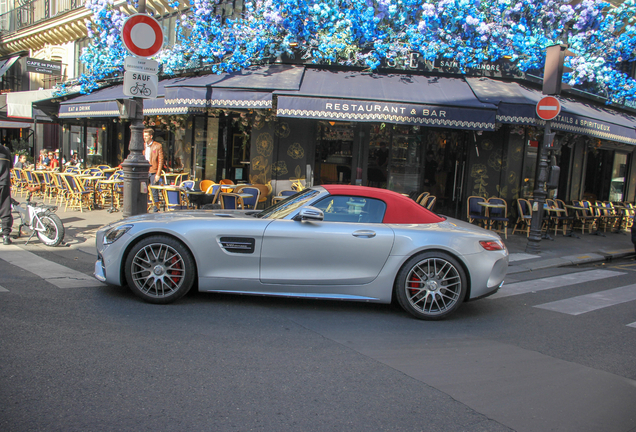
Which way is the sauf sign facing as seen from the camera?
toward the camera

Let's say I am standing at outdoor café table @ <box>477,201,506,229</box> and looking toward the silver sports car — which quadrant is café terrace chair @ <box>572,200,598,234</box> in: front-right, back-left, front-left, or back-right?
back-left

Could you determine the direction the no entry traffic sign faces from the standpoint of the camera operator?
facing the viewer

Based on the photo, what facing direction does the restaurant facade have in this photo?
toward the camera

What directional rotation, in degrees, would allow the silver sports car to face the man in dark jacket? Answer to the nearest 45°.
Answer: approximately 45° to its right

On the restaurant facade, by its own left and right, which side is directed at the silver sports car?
front

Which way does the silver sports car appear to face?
to the viewer's left

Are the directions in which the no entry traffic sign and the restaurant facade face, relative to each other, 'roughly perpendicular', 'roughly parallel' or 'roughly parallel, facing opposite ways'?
roughly parallel

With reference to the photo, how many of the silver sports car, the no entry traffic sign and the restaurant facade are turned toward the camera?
2

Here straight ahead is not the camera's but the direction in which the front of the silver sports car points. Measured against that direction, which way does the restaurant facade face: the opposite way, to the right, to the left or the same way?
to the left

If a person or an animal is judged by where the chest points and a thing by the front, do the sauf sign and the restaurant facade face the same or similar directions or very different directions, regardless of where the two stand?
same or similar directions

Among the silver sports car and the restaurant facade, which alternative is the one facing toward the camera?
the restaurant facade

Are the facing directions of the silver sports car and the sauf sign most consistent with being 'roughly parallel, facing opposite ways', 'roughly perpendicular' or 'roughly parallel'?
roughly perpendicular

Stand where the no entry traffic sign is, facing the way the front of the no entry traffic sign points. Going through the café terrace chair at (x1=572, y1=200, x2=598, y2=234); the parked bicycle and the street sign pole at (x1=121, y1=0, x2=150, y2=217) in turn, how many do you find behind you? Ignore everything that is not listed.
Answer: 1

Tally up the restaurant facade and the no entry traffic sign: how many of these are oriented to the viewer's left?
0

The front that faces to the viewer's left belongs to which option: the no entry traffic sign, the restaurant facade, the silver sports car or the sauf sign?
the silver sports car
